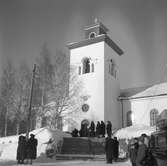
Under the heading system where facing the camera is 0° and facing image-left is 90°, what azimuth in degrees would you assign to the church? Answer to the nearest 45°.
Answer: approximately 45°

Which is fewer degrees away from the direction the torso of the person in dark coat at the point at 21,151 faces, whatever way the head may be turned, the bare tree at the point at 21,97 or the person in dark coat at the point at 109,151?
the bare tree

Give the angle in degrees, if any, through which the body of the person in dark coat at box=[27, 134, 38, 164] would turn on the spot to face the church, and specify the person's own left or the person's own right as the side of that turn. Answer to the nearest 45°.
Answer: approximately 45° to the person's own right

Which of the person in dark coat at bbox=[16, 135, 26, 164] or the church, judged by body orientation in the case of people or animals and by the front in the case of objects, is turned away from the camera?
the person in dark coat

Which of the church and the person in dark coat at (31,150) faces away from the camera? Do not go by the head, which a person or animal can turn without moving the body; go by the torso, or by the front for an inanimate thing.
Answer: the person in dark coat

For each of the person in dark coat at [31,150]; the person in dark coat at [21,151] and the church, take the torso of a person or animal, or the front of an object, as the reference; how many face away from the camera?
2

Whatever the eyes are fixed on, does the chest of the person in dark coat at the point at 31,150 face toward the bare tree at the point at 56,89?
yes

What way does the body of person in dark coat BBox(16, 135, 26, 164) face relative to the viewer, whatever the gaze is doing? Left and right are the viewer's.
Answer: facing away from the viewer

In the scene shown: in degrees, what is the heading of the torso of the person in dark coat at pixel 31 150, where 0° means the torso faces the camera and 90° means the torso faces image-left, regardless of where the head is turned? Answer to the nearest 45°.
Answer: approximately 180°

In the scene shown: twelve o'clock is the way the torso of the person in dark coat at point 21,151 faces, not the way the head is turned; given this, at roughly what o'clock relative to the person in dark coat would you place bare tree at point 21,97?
The bare tree is roughly at 12 o'clock from the person in dark coat.
